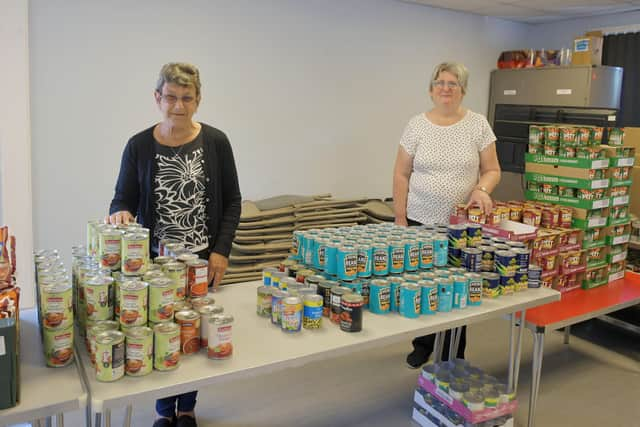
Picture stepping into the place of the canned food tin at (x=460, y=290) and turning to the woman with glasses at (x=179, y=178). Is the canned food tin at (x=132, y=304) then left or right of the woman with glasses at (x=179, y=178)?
left

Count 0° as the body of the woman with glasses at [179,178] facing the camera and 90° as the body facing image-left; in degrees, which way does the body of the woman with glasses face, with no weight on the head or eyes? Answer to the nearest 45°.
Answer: approximately 0°

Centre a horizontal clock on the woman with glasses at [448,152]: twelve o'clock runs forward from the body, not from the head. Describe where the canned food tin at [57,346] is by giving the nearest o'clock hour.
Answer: The canned food tin is roughly at 1 o'clock from the woman with glasses.

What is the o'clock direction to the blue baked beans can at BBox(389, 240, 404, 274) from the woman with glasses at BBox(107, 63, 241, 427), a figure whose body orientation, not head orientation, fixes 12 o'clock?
The blue baked beans can is roughly at 10 o'clock from the woman with glasses.

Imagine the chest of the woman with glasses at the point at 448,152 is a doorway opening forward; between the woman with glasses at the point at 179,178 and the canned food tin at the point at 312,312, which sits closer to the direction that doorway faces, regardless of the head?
the canned food tin

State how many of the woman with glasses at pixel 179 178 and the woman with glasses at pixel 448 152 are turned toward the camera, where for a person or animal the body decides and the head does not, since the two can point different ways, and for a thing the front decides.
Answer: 2

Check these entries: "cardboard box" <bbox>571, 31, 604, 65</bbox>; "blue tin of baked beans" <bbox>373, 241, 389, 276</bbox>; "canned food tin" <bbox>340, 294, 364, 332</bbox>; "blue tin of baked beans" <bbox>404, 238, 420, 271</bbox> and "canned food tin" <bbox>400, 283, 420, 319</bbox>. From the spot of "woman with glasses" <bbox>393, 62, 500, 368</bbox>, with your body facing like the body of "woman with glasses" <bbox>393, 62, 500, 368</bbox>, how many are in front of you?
4

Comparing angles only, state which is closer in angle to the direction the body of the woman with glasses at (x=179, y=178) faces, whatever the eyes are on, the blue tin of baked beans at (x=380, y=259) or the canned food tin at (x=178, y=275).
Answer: the canned food tin
